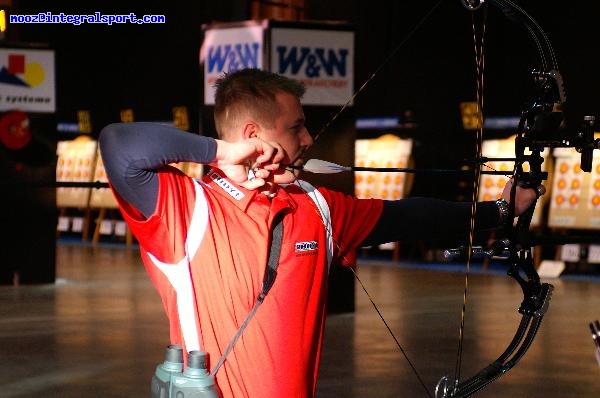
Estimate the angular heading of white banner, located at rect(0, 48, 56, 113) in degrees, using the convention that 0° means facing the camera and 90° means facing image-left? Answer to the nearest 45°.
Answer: approximately 0°

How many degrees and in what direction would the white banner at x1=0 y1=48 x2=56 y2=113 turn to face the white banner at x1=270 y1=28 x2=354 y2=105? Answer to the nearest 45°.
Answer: approximately 45° to its left

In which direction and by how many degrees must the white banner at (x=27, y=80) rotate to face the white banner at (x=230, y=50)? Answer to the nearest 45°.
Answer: approximately 45° to its left
